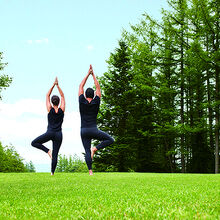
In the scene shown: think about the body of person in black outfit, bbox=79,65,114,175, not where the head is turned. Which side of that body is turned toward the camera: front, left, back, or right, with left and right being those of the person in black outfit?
back

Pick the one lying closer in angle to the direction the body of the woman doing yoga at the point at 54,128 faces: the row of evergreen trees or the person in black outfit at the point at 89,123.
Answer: the row of evergreen trees

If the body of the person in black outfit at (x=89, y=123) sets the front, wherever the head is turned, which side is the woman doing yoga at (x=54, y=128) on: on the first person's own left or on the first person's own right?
on the first person's own left

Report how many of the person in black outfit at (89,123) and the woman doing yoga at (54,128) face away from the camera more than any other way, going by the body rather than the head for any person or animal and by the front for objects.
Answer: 2

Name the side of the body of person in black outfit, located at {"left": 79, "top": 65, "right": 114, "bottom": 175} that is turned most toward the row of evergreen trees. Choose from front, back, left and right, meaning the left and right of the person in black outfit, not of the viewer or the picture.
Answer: front

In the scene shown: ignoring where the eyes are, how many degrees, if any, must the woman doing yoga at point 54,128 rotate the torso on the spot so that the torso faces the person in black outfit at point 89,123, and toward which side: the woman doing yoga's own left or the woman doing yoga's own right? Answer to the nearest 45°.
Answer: approximately 135° to the woman doing yoga's own right

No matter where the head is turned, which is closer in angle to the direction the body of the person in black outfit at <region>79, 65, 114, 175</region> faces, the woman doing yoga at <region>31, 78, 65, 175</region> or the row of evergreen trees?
the row of evergreen trees

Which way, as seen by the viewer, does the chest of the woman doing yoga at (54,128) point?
away from the camera
